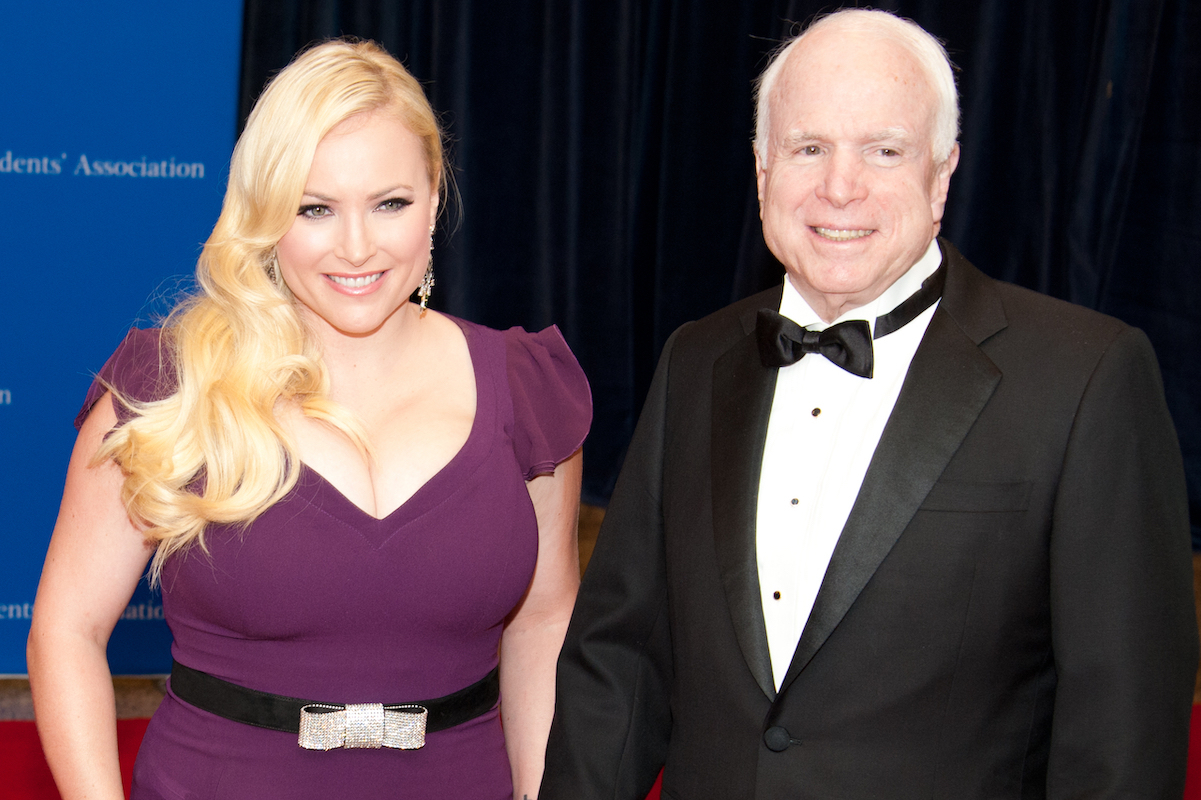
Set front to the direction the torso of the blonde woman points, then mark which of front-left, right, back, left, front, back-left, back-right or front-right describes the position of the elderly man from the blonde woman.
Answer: front-left

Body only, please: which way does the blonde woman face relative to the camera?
toward the camera

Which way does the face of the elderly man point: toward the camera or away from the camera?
toward the camera
